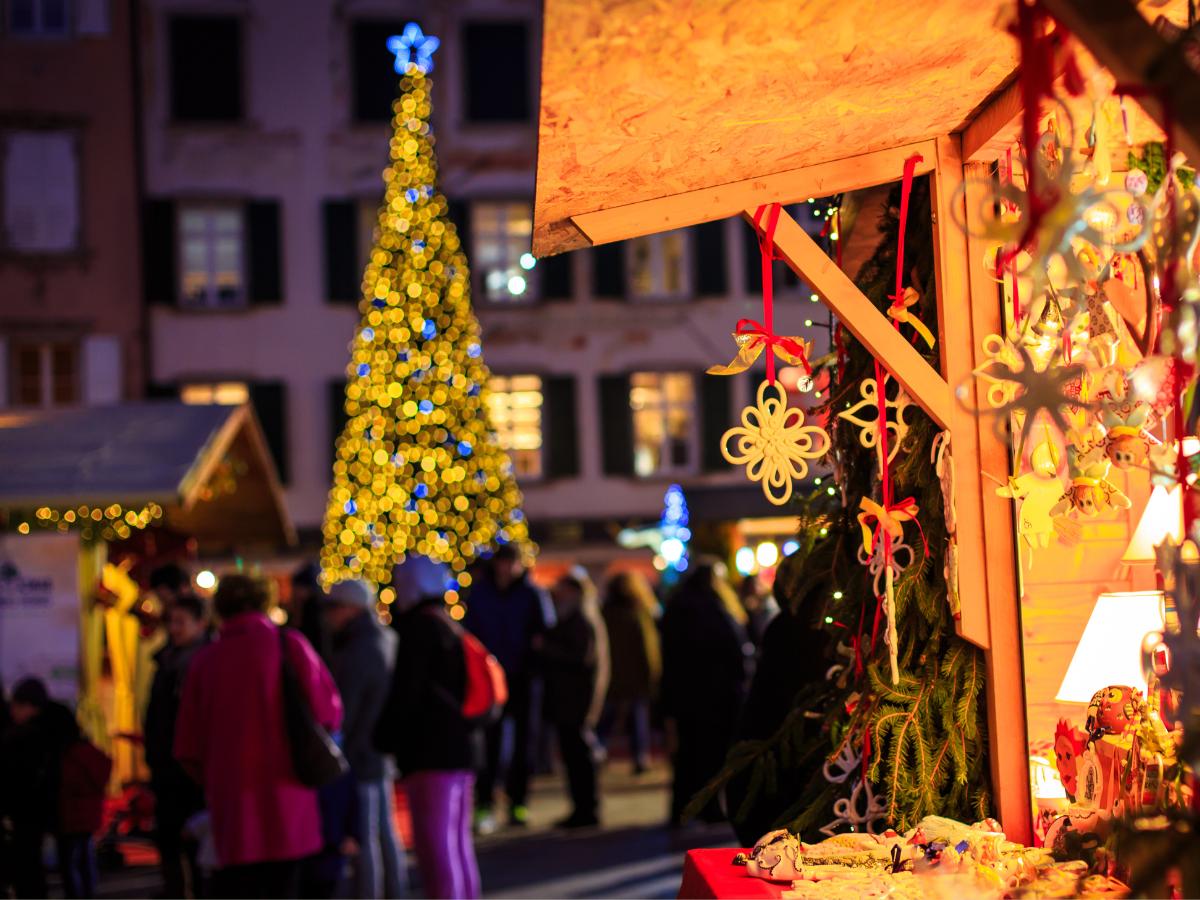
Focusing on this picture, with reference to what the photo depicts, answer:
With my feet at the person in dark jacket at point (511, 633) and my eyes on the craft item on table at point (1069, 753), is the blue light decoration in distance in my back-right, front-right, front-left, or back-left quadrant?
back-left

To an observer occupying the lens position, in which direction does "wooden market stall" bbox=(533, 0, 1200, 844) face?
facing to the left of the viewer

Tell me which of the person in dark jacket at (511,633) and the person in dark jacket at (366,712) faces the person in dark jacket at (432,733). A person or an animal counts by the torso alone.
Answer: the person in dark jacket at (511,633)

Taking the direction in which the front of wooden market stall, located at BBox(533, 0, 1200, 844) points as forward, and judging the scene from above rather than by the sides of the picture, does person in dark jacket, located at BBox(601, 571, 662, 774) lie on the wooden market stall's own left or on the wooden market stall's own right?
on the wooden market stall's own right

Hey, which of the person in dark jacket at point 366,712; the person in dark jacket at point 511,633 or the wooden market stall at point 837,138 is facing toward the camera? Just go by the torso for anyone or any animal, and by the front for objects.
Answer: the person in dark jacket at point 511,633

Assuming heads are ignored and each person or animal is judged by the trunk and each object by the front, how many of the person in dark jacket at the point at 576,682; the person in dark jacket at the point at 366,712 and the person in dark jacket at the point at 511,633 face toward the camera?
1

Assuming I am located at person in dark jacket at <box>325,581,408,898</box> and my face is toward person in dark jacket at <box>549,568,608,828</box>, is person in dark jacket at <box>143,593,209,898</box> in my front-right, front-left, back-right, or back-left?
back-left

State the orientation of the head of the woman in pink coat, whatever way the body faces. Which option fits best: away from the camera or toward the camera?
away from the camera

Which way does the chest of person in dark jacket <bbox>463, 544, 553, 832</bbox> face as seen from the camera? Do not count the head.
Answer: toward the camera

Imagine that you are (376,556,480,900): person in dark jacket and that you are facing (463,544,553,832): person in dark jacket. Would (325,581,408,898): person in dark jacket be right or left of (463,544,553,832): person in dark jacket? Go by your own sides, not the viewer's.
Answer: left

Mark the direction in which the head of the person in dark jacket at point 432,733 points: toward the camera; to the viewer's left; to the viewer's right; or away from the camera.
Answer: away from the camera
